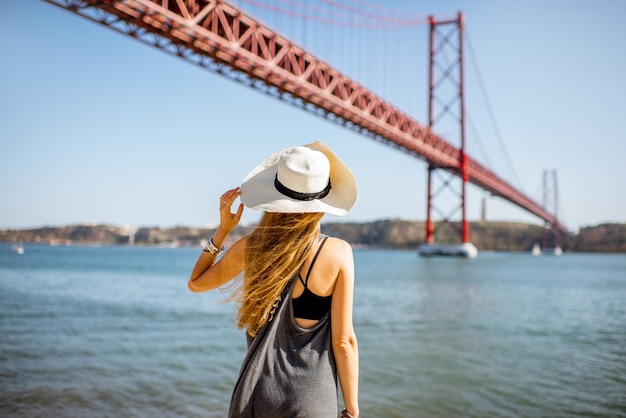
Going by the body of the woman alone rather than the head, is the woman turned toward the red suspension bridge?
yes

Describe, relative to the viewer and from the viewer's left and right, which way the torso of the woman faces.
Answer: facing away from the viewer

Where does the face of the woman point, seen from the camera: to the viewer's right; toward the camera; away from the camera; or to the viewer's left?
away from the camera
